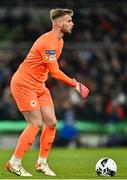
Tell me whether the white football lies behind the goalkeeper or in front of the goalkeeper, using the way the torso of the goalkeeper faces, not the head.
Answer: in front
